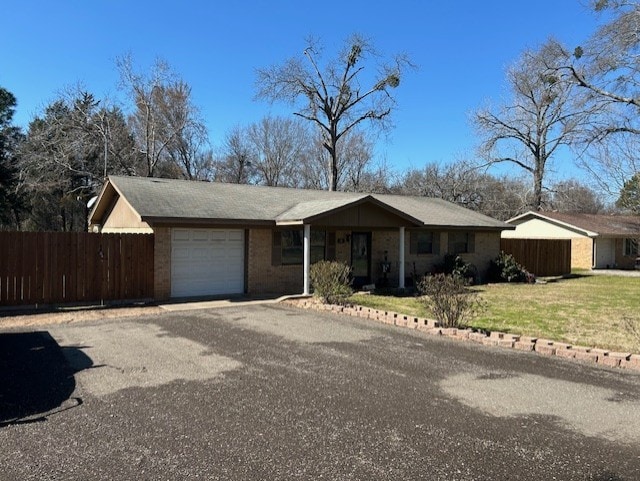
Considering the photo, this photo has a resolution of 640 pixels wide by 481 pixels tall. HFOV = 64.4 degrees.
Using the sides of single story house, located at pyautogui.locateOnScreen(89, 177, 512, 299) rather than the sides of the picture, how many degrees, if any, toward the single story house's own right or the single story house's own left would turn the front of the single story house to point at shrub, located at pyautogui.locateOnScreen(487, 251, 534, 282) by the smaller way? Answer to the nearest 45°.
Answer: approximately 90° to the single story house's own left

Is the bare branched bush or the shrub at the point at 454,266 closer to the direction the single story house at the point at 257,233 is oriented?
the bare branched bush

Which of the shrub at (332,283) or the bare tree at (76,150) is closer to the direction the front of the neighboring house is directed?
the shrub

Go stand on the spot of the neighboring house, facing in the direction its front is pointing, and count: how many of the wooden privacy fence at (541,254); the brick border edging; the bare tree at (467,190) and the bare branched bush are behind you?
1

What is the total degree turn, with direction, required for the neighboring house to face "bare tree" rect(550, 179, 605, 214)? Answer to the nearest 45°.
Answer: approximately 135° to its left

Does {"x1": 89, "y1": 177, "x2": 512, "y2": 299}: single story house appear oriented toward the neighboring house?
no

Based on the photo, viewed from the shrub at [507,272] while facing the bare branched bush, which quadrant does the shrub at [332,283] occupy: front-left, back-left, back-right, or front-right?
front-right

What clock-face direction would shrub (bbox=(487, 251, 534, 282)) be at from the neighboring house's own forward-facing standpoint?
The shrub is roughly at 2 o'clock from the neighboring house.

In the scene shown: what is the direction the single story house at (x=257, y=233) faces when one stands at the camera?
facing the viewer and to the right of the viewer

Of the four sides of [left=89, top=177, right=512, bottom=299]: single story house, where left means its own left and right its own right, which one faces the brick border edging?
front

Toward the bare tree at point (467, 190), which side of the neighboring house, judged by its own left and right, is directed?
back

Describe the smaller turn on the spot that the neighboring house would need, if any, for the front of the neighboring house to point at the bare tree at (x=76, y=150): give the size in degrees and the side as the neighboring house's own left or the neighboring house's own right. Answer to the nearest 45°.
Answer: approximately 90° to the neighboring house's own right

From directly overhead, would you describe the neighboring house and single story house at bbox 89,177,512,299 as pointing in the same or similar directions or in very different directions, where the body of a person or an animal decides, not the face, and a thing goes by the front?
same or similar directions

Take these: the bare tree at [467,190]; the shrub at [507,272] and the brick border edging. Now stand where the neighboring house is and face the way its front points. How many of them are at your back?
1

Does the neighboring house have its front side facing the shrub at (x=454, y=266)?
no

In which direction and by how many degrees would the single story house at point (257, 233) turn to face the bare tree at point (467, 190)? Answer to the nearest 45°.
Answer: approximately 90° to its left

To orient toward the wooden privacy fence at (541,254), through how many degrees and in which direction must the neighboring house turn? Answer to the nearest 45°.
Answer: approximately 45° to its right

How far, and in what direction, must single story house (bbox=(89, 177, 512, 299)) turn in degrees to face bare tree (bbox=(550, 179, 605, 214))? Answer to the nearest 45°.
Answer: approximately 90° to its left

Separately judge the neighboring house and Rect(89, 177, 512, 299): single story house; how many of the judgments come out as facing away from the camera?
0

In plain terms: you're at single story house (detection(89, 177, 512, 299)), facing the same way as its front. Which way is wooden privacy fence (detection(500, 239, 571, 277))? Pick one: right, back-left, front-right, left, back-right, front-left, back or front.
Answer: left

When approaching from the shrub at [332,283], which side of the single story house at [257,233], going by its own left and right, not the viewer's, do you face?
front

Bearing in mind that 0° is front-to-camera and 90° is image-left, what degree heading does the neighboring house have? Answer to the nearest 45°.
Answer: approximately 315°
